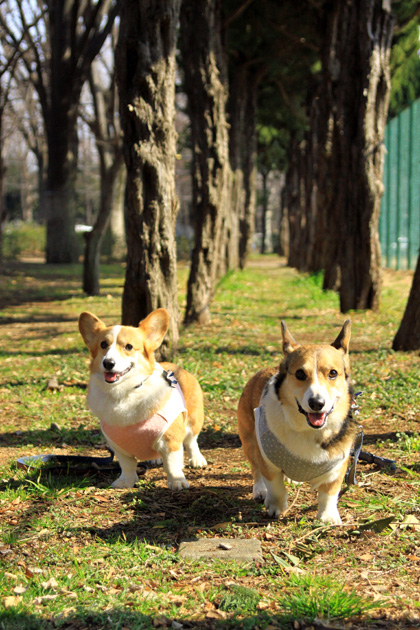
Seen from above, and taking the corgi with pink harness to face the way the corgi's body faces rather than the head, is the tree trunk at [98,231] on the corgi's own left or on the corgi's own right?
on the corgi's own right

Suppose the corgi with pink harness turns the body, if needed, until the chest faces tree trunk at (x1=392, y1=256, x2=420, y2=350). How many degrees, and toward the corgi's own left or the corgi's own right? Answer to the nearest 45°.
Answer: approximately 180°

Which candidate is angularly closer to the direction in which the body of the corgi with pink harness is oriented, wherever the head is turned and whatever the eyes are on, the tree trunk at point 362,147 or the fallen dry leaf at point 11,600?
the fallen dry leaf

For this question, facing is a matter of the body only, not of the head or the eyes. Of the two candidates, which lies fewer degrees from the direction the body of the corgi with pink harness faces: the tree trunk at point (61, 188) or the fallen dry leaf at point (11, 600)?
the fallen dry leaf

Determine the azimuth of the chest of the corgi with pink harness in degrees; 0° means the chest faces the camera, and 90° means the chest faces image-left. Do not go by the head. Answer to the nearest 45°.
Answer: approximately 45°

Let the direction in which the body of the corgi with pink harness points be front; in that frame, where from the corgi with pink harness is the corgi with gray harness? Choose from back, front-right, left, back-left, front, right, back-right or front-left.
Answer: left

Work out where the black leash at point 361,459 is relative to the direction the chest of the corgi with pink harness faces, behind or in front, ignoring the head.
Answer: behind

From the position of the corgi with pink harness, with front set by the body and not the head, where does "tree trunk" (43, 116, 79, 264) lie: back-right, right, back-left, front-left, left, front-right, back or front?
back-right

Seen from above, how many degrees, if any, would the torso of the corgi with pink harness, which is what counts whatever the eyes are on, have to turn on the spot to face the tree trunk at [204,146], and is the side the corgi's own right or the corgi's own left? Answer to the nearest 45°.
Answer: approximately 135° to the corgi's own right

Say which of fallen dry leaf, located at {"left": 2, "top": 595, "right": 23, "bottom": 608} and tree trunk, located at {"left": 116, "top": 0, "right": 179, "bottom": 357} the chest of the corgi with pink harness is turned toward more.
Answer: the fallen dry leaf

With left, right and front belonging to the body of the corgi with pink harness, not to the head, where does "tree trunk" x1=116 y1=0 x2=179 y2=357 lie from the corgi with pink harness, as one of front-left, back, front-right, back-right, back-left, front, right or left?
back-right

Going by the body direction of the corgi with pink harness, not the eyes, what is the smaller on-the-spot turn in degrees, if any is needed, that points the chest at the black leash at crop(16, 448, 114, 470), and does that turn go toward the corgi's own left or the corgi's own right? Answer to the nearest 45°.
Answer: approximately 90° to the corgi's own right

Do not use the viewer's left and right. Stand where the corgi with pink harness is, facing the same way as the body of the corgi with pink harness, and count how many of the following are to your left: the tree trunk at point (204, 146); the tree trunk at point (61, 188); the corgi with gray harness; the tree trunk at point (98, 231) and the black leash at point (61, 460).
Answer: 1
